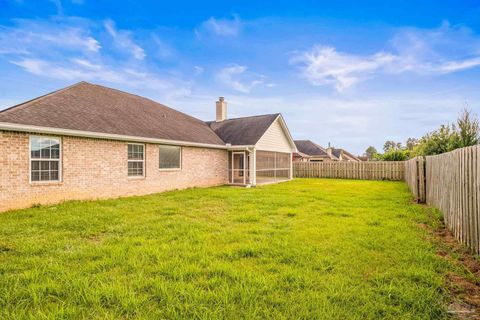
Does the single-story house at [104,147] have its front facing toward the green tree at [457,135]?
no

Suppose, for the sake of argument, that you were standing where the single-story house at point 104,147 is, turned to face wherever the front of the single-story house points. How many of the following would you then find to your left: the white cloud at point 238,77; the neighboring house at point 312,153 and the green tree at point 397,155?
0

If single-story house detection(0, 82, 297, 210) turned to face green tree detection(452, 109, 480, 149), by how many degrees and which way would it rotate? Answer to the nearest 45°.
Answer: approximately 135° to its right

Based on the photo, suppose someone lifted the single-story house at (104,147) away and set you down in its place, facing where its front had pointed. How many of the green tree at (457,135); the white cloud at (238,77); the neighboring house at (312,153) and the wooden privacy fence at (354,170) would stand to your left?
0

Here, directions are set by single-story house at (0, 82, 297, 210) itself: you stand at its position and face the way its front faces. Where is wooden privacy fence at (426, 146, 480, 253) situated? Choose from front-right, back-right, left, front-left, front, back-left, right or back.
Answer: back

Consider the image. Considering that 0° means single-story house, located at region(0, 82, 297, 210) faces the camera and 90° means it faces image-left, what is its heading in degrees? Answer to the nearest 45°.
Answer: approximately 135°

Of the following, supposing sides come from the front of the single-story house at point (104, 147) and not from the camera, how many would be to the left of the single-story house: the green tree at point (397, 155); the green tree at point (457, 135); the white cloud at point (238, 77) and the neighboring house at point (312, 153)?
0

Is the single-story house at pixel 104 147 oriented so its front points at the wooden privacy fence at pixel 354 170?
no

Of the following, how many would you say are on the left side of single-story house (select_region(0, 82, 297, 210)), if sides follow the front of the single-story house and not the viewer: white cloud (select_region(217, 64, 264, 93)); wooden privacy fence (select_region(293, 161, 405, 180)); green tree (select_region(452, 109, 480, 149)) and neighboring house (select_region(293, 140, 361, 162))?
0

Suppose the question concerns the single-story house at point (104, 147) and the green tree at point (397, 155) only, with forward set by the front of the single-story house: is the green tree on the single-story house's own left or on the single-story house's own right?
on the single-story house's own right
